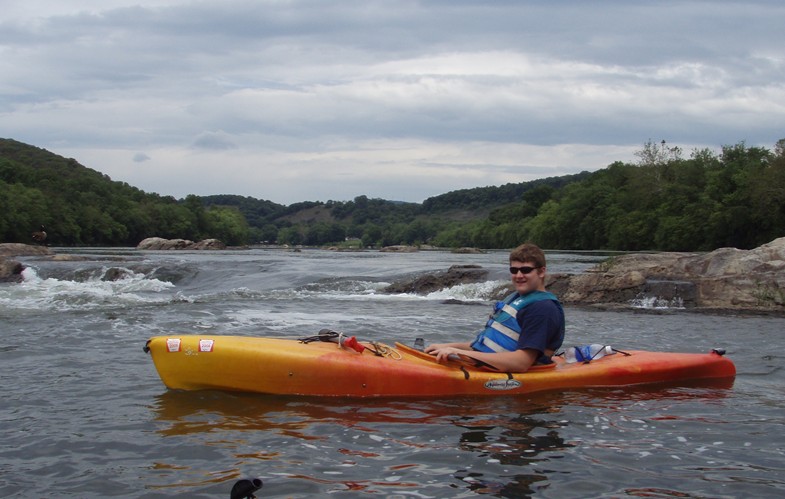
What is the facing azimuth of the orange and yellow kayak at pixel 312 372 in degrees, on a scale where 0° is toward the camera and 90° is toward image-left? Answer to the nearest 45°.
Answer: approximately 90°

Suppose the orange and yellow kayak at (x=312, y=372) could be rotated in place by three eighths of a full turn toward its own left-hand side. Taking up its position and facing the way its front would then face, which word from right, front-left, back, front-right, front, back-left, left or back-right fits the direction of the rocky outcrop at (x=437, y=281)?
back-left

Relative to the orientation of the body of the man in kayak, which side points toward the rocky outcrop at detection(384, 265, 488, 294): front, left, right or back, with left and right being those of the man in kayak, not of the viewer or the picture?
right

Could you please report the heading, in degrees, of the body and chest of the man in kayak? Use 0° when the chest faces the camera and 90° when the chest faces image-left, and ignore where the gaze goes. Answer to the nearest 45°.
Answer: approximately 90°
